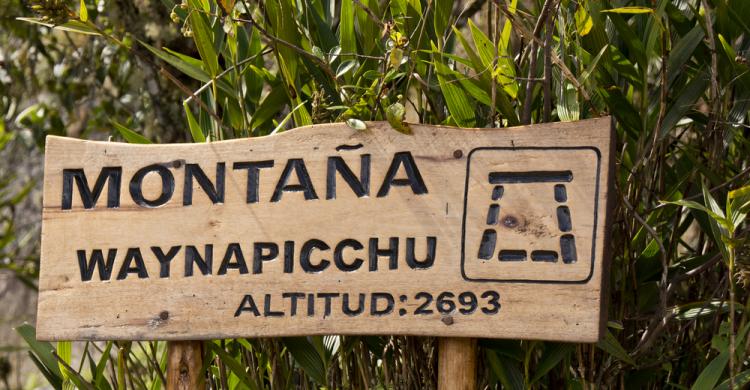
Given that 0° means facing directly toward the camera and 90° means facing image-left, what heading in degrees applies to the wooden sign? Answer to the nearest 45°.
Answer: approximately 0°
